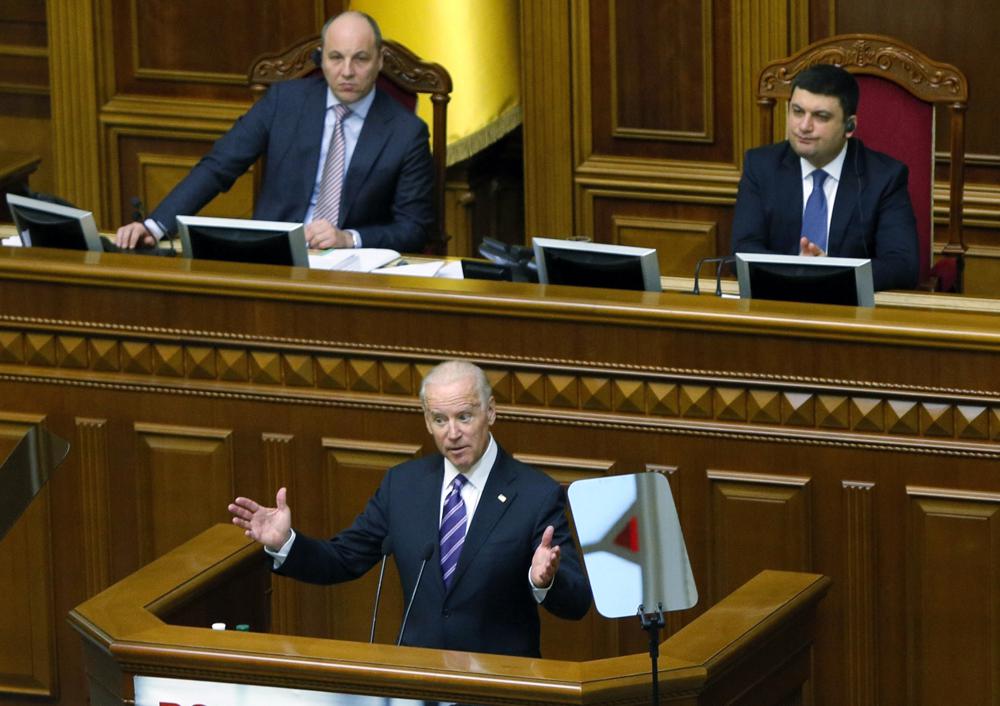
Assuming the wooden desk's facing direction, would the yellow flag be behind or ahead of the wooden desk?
behind

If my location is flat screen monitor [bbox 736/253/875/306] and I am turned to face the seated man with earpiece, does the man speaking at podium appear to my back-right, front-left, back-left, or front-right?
back-left

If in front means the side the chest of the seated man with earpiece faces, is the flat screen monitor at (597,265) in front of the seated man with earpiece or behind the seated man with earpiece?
in front

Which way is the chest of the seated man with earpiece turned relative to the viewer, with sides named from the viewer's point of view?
facing the viewer and to the left of the viewer

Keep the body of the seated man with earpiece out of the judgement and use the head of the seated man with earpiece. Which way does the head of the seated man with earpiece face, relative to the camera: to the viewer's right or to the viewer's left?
to the viewer's left

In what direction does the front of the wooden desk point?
toward the camera
